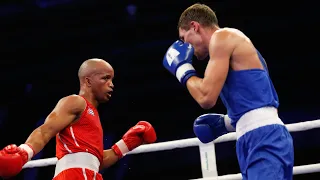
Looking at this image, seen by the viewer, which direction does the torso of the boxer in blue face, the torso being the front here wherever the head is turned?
to the viewer's left

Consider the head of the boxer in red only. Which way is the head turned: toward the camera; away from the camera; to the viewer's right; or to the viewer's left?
to the viewer's right

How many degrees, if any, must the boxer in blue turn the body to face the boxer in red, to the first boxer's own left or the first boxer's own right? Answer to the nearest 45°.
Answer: approximately 45° to the first boxer's own right
